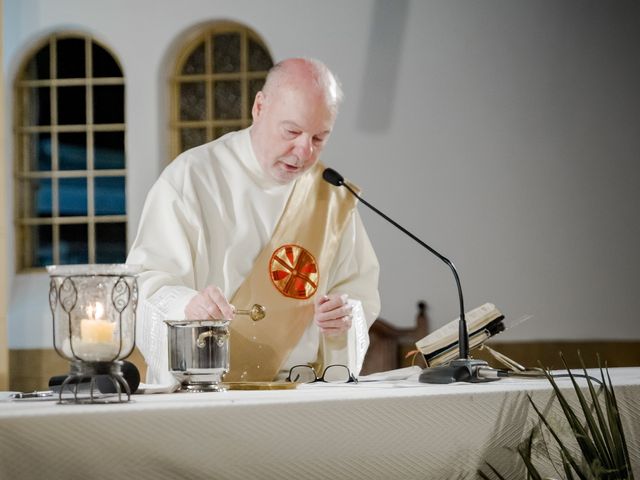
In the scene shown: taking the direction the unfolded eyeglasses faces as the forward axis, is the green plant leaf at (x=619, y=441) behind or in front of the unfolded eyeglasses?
in front

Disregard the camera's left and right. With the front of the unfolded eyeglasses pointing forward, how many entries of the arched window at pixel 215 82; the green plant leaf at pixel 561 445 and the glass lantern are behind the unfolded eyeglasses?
1

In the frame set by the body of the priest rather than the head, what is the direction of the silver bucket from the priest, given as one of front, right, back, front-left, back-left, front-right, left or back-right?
front-right

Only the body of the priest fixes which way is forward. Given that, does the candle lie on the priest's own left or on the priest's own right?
on the priest's own right

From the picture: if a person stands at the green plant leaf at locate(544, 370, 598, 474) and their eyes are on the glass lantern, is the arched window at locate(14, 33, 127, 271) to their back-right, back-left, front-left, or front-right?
front-right

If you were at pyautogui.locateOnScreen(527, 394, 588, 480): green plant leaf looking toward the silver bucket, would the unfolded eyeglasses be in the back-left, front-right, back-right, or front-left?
front-right

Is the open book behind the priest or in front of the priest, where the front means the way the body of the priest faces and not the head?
in front

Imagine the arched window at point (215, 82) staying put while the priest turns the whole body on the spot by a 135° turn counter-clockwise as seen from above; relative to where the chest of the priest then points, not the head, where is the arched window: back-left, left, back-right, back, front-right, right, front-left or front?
front

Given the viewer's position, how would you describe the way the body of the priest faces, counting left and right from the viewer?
facing the viewer and to the right of the viewer

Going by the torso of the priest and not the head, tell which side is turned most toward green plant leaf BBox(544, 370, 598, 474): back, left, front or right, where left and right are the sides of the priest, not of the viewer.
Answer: front

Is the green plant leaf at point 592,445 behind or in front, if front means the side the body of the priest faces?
in front

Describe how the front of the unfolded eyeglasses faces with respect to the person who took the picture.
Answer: facing the viewer
